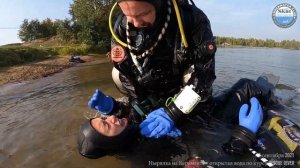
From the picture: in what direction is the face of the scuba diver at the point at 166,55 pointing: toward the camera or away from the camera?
toward the camera

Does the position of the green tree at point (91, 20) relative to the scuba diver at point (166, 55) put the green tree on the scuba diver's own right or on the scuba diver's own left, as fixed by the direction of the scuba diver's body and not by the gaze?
on the scuba diver's own right

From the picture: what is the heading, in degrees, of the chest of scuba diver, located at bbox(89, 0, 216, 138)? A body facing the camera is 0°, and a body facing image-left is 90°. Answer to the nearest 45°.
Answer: approximately 45°
